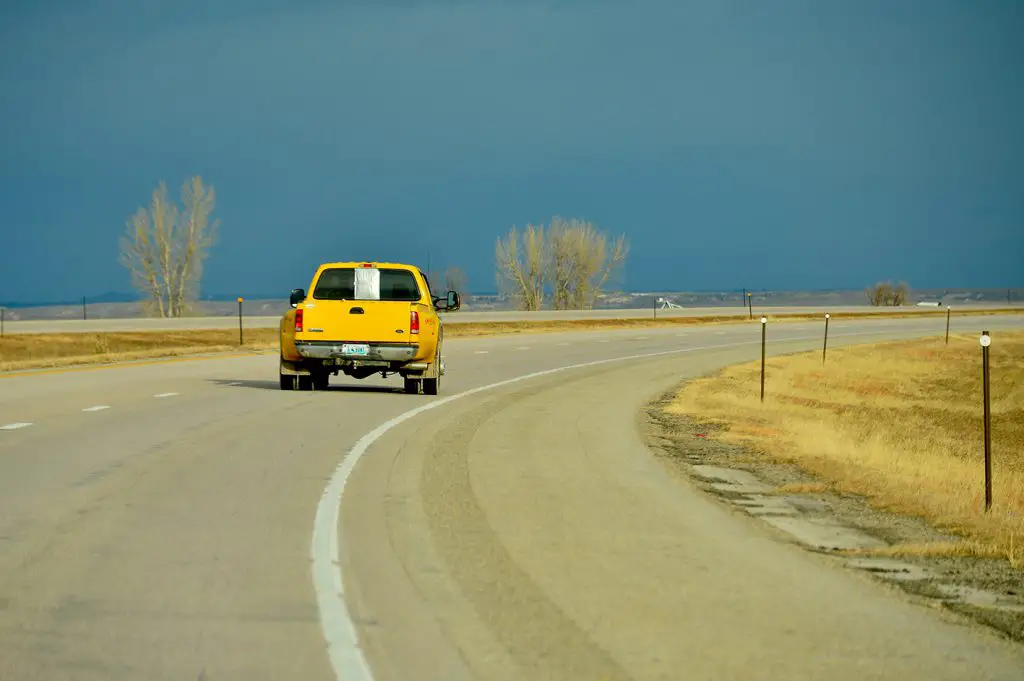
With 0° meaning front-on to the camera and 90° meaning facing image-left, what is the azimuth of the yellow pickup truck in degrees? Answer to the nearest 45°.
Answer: approximately 180°
